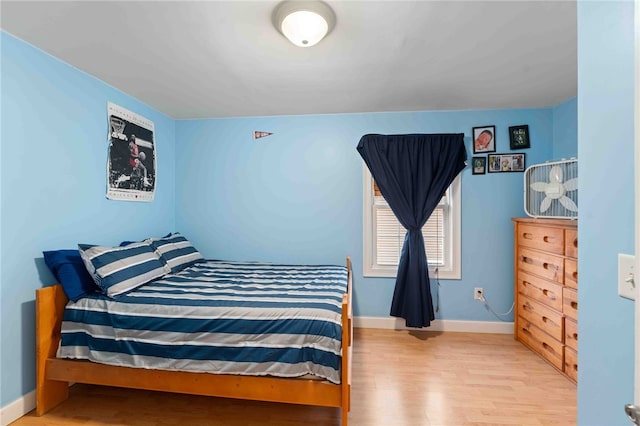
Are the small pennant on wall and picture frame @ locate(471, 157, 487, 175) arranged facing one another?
no

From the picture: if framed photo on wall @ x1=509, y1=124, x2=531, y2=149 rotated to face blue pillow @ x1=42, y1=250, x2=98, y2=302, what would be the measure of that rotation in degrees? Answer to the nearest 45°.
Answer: approximately 45° to its right

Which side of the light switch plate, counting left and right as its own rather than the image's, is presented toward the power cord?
right

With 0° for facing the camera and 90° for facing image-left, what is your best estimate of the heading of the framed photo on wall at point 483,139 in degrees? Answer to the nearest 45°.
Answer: approximately 0°

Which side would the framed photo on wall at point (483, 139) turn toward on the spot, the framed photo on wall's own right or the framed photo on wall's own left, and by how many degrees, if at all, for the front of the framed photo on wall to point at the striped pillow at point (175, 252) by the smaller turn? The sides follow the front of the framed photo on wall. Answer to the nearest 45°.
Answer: approximately 45° to the framed photo on wall's own right

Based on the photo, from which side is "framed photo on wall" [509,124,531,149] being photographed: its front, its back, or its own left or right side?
front

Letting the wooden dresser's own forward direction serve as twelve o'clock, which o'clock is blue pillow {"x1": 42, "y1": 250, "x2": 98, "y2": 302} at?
The blue pillow is roughly at 12 o'clock from the wooden dresser.

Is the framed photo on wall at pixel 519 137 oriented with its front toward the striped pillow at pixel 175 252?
no

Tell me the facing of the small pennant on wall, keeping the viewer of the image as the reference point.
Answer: facing the viewer

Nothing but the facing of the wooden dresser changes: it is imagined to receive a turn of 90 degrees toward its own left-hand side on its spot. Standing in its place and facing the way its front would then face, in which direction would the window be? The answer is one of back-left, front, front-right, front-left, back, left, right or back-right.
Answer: back-right

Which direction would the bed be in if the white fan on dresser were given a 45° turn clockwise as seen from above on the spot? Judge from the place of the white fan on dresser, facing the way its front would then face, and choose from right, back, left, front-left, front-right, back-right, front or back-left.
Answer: front-left

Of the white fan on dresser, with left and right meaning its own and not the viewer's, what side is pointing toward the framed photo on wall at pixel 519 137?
right

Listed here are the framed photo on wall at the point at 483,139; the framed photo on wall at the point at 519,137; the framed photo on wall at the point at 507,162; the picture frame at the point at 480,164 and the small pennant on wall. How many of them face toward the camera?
5

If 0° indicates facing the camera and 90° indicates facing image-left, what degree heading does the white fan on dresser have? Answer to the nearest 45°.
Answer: approximately 45°

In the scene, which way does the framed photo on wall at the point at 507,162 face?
toward the camera

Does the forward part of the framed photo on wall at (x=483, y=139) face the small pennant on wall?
no

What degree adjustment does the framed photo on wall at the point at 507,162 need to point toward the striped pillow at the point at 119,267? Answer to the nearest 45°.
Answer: approximately 45° to its right
